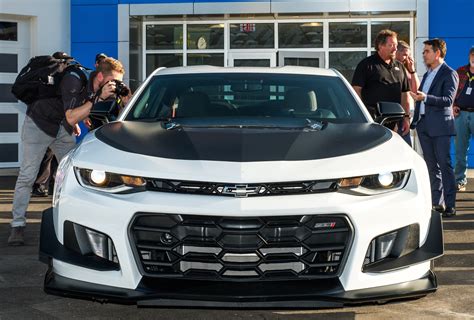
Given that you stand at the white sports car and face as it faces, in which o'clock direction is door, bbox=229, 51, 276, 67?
The door is roughly at 6 o'clock from the white sports car.

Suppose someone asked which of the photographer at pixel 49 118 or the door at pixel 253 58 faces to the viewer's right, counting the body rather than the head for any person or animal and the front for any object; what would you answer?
the photographer

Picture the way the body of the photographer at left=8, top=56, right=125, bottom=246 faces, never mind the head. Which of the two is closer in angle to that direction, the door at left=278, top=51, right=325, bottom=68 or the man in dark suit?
the man in dark suit

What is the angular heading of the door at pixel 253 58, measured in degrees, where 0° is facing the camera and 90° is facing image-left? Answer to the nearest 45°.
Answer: approximately 0°

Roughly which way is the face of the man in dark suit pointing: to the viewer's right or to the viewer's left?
to the viewer's left

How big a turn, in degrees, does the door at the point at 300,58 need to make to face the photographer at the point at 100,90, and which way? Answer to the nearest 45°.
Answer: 0° — it already faces them

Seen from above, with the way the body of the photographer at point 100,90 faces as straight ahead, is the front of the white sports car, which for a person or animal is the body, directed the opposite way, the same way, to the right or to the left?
to the right

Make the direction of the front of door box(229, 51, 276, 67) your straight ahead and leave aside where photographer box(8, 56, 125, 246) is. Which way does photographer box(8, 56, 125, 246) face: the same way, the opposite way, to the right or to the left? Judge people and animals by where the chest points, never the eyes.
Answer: to the left

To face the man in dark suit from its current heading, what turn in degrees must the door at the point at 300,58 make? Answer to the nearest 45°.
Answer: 0° — it already faces them

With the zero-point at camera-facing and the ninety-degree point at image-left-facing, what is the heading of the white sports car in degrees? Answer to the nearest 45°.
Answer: approximately 0°

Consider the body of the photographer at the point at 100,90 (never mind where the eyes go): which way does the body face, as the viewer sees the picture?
to the viewer's right

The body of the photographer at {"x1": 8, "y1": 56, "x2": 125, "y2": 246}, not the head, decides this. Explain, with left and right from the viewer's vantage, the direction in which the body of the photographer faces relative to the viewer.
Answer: facing to the right of the viewer

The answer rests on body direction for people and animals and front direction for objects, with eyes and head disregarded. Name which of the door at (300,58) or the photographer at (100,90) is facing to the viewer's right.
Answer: the photographer
